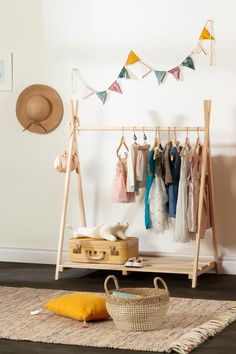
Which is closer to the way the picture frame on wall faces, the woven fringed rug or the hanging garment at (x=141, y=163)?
the woven fringed rug

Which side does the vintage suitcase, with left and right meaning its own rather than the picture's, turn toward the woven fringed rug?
front

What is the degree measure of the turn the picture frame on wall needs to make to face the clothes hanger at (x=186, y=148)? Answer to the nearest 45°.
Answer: approximately 45° to its left

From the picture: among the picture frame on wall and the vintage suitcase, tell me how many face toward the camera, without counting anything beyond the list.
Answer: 2

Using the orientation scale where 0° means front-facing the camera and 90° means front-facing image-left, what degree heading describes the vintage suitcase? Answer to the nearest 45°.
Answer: approximately 0°

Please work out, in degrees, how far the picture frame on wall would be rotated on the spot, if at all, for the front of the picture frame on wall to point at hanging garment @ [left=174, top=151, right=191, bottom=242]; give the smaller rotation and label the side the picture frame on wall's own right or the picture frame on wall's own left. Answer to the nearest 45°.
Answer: approximately 45° to the picture frame on wall's own left
